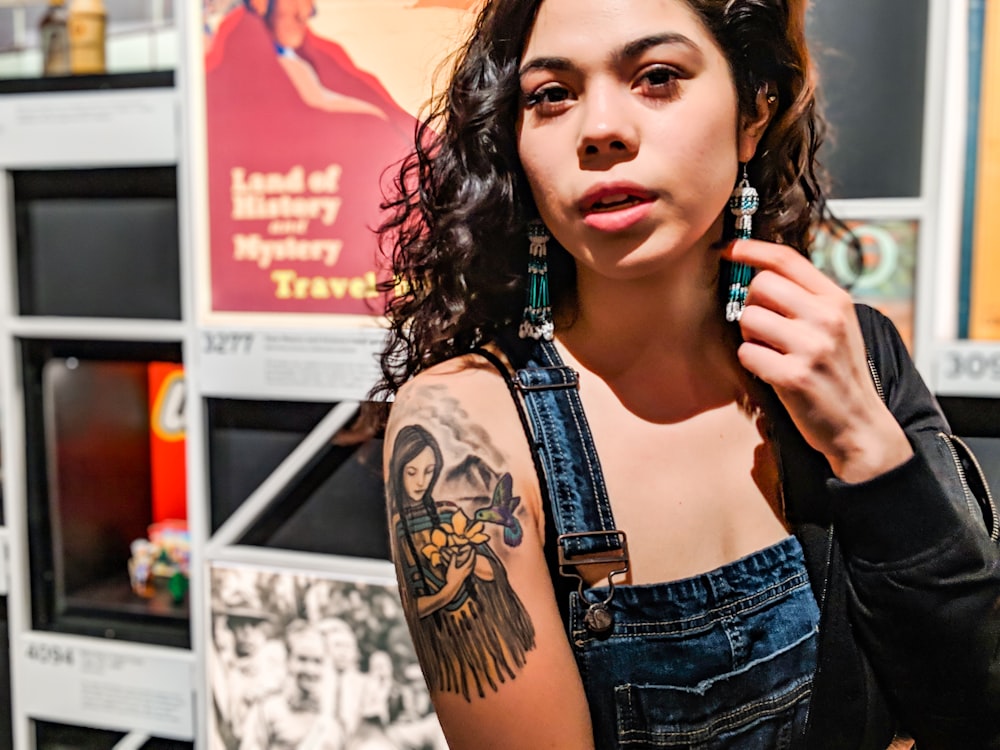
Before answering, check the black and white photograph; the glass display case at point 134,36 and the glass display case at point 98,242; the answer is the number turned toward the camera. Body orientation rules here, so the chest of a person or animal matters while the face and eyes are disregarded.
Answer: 3

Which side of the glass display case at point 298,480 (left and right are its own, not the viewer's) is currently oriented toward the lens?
front

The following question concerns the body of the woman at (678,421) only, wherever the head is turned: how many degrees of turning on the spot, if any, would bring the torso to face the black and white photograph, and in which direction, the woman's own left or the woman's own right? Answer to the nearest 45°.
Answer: approximately 135° to the woman's own right

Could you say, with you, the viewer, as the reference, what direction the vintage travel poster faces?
facing the viewer

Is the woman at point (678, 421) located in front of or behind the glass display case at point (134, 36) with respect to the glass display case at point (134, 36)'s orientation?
in front

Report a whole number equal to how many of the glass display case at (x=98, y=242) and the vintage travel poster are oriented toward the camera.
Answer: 2
